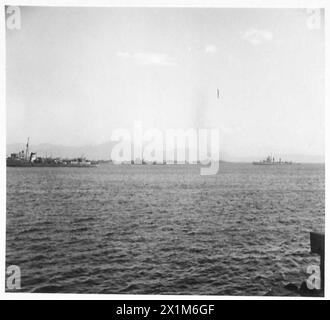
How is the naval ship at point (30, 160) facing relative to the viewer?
to the viewer's left
